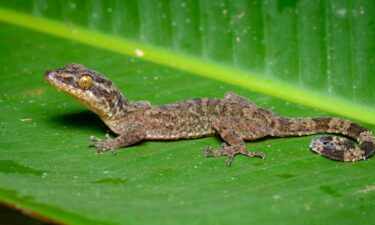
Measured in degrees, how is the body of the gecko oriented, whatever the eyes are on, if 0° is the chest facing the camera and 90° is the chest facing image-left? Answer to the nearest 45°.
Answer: approximately 90°
